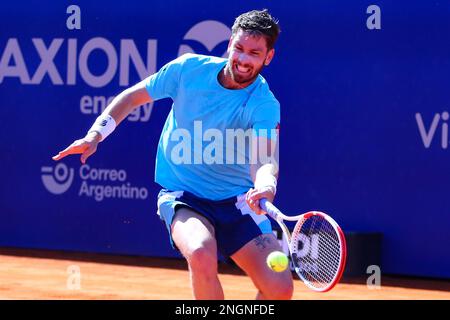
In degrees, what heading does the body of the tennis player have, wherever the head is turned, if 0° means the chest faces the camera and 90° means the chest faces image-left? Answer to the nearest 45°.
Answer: approximately 0°
